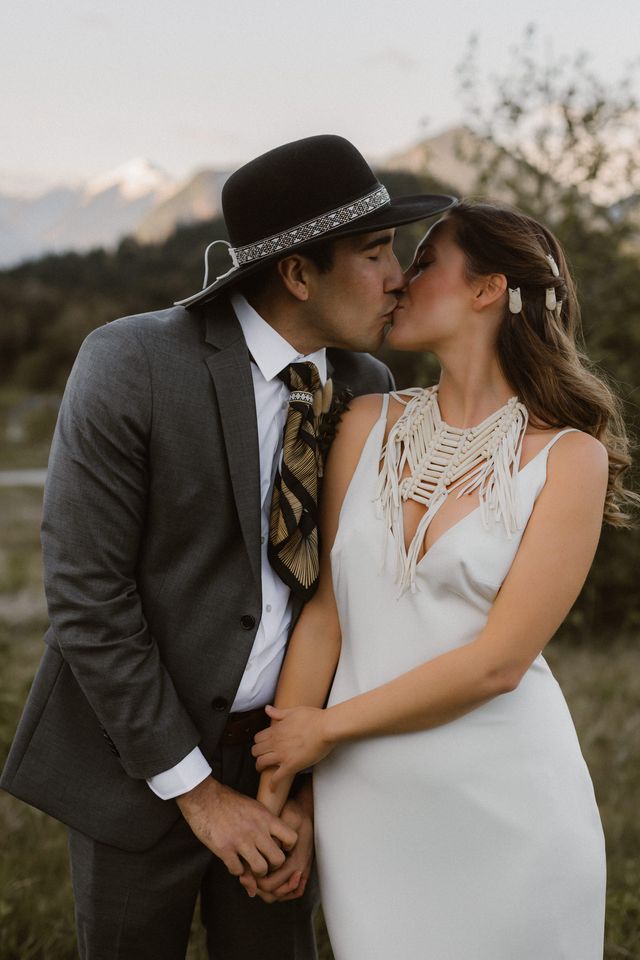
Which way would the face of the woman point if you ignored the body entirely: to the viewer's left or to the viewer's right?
to the viewer's left

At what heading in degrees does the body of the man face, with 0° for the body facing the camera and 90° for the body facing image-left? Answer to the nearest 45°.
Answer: approximately 315°

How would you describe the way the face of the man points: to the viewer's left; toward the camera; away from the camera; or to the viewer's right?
to the viewer's right
